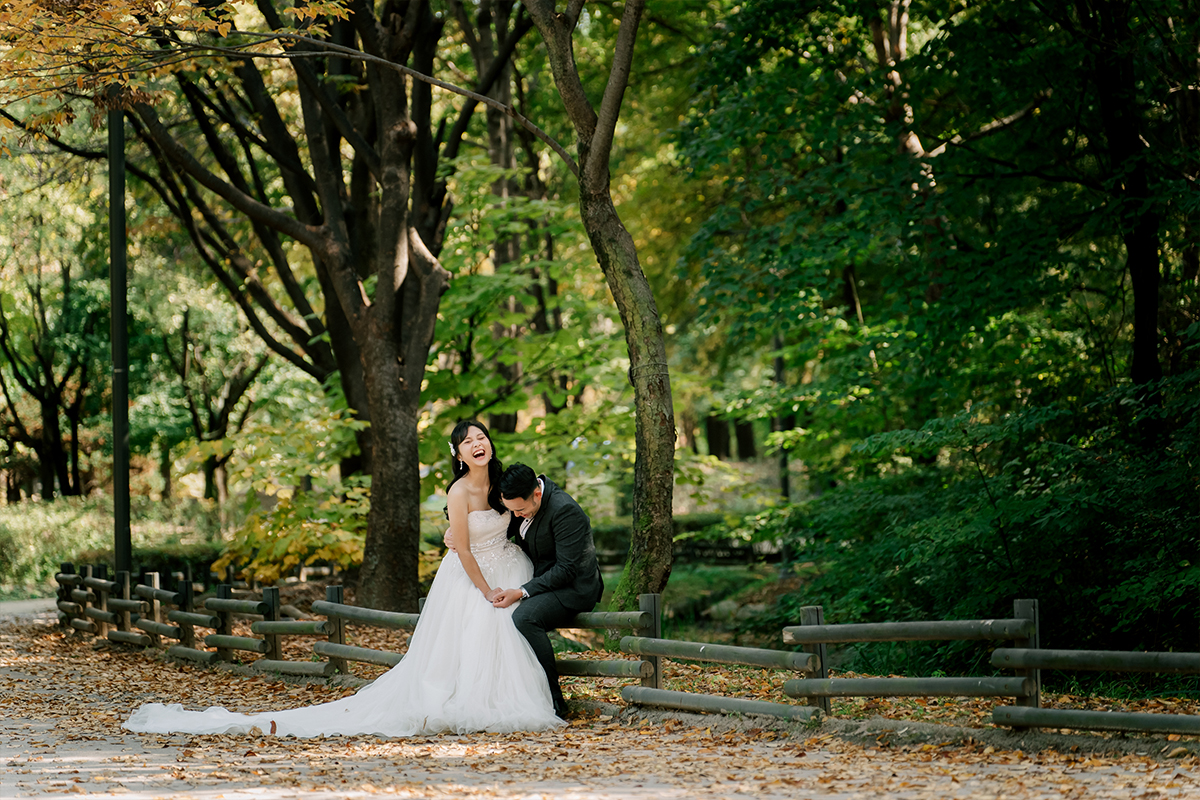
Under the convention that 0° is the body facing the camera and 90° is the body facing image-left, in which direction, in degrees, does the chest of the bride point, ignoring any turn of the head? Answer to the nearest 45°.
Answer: approximately 315°

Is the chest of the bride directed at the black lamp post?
no

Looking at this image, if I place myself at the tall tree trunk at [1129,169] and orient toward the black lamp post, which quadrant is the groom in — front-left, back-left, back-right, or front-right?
front-left

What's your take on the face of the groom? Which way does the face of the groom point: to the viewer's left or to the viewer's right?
to the viewer's left
